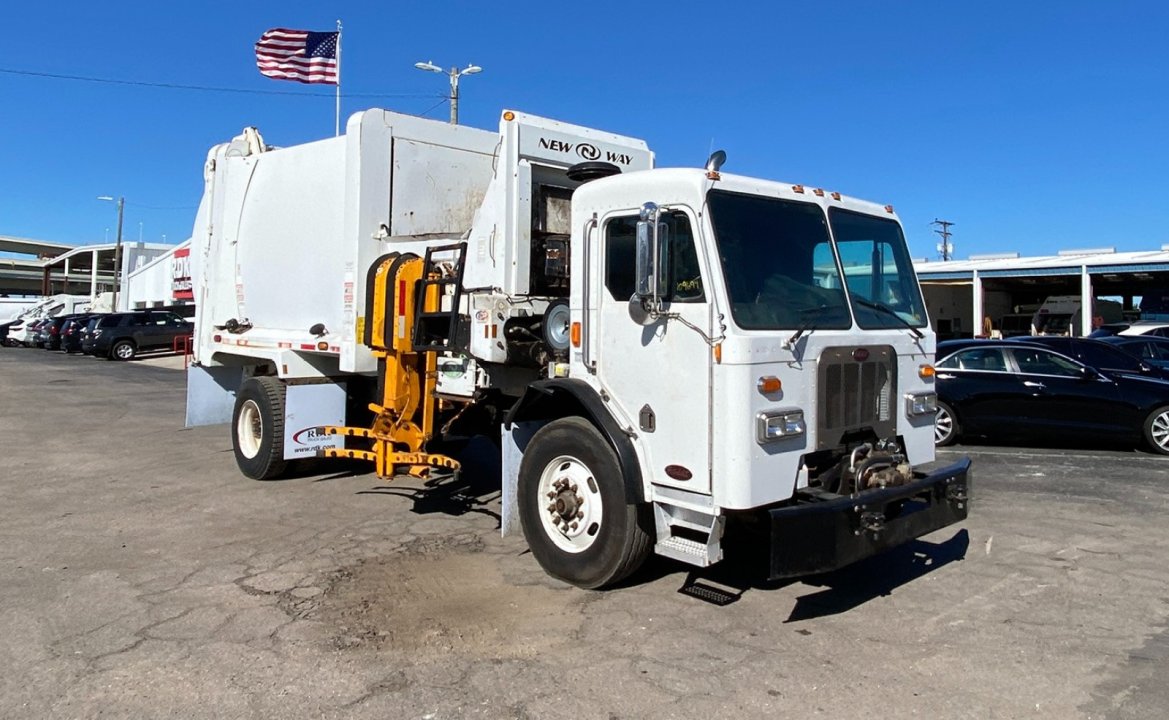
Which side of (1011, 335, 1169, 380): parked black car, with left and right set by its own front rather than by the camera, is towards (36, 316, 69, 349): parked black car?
back

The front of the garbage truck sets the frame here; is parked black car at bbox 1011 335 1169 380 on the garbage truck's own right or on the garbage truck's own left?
on the garbage truck's own left

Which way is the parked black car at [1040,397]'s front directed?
to the viewer's right

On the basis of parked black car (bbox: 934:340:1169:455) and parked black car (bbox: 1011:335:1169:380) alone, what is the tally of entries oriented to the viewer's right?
2

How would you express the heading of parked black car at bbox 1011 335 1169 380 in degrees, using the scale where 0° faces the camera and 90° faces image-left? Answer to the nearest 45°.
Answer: approximately 270°

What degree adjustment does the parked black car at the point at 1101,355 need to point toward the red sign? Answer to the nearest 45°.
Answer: approximately 180°

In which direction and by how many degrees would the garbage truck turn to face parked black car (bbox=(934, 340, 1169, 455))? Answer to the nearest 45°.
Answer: approximately 90° to its left
